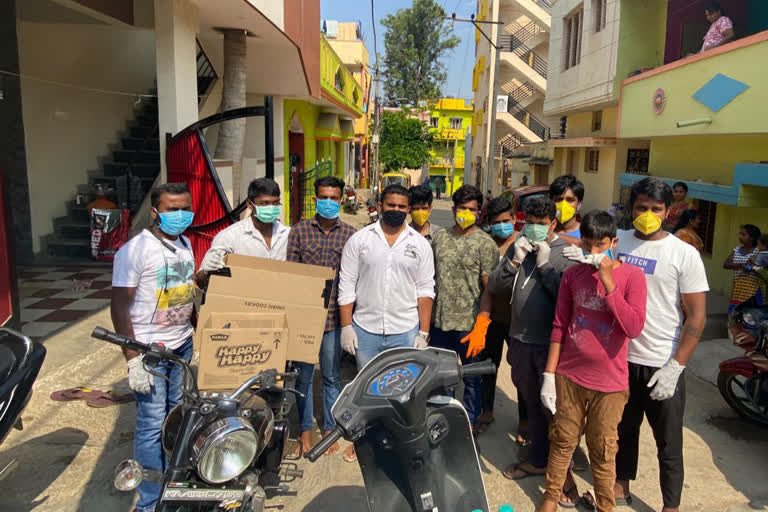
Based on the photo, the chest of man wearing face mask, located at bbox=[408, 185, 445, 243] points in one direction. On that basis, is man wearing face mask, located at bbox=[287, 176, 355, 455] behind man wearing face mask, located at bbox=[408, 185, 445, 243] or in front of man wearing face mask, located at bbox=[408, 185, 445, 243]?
in front

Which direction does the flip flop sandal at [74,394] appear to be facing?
to the viewer's left

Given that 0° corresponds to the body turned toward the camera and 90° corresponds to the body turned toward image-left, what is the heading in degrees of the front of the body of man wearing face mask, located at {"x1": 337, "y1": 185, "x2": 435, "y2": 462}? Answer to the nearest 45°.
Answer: approximately 0°

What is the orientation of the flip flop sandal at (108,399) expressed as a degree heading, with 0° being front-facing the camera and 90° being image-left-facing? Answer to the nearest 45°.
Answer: approximately 90°

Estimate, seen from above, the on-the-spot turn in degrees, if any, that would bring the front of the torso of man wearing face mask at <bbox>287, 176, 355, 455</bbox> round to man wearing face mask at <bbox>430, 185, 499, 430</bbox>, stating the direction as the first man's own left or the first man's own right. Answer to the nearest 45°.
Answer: approximately 90° to the first man's own left

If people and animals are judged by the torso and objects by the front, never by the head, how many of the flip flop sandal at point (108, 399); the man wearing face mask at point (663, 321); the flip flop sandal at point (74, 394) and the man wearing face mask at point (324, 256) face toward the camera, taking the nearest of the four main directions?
2

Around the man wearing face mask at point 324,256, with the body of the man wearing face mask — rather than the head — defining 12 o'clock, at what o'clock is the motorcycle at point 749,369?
The motorcycle is roughly at 9 o'clock from the man wearing face mask.

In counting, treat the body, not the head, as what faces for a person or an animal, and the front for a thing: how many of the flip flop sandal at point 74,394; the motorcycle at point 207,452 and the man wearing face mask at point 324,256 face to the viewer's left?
1

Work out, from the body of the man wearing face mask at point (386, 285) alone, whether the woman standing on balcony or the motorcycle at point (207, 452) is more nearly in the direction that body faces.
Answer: the motorcycle

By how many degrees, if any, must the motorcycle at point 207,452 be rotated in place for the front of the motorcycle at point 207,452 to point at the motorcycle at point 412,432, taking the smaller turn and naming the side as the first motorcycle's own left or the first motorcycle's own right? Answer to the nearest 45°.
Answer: approximately 90° to the first motorcycle's own left

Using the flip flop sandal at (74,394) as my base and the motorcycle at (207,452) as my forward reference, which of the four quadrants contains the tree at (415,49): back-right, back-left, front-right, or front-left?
back-left
